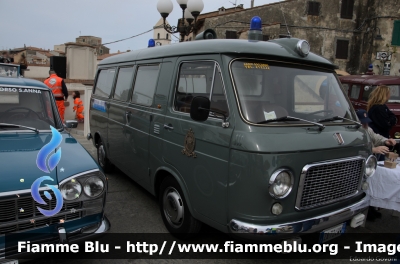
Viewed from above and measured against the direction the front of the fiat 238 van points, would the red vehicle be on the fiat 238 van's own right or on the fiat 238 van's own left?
on the fiat 238 van's own left

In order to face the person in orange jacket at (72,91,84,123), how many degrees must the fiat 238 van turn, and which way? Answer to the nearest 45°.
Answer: approximately 180°

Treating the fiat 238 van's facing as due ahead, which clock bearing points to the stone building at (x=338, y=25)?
The stone building is roughly at 8 o'clock from the fiat 238 van.

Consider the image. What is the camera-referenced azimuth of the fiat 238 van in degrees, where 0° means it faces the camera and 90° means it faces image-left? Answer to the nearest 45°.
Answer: approximately 315°

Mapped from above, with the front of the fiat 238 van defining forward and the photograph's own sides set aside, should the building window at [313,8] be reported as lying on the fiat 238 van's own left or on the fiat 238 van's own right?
on the fiat 238 van's own left

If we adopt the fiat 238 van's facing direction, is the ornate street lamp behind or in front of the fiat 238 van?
behind

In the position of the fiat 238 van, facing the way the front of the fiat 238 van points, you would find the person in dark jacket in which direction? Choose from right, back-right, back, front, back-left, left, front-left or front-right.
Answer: left
